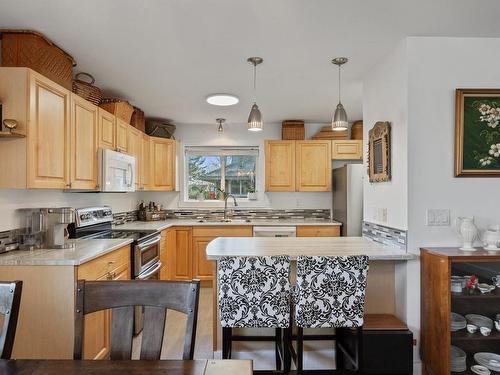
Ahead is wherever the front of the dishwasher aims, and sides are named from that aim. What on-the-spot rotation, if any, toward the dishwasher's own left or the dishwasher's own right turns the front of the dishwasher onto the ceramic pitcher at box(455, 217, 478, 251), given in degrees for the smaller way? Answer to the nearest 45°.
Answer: approximately 45° to the dishwasher's own left

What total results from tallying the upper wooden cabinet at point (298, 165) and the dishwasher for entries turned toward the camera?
2

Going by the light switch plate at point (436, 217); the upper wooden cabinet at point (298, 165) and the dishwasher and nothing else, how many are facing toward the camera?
3

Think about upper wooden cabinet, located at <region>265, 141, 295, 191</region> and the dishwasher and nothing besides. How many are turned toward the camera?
2

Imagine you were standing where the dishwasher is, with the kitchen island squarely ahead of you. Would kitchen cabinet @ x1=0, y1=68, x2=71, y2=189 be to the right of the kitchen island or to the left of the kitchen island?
right

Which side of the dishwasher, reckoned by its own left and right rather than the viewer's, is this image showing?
front

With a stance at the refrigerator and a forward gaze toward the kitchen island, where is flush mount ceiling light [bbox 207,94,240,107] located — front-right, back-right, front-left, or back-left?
front-right

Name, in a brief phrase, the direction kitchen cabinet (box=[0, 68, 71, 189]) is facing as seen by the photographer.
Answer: facing the viewer and to the right of the viewer

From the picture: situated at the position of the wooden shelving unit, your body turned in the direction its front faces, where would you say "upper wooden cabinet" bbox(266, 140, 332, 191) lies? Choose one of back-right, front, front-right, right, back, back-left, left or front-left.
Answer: back

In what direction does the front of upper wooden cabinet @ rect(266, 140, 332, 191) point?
toward the camera

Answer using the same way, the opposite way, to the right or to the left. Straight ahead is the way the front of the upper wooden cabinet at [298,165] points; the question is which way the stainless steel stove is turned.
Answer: to the left

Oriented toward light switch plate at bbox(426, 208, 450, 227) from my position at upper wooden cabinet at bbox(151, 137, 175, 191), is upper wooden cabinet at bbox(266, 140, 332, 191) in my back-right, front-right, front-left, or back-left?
front-left

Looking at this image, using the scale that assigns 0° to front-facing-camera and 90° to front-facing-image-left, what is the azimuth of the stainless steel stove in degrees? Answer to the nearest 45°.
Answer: approximately 315°

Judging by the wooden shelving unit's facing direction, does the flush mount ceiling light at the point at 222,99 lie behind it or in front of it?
behind
